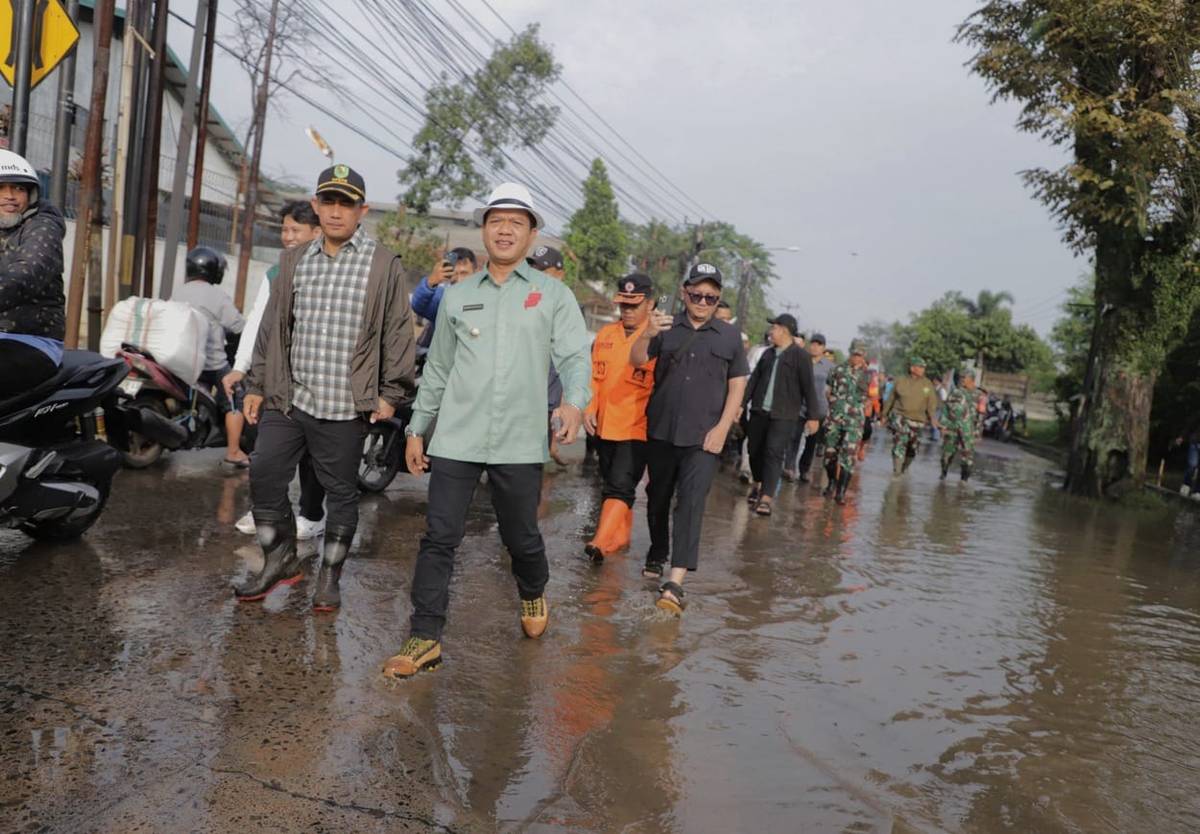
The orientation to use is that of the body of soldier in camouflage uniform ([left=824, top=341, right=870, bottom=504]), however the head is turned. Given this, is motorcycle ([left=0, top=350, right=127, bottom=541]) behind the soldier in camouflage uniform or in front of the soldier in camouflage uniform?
in front

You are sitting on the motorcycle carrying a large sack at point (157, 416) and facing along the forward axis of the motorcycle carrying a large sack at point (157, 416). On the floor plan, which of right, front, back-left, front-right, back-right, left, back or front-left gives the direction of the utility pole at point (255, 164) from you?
front-left

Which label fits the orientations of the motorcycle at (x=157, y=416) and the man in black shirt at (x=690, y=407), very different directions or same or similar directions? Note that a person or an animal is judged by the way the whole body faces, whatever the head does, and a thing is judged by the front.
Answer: very different directions

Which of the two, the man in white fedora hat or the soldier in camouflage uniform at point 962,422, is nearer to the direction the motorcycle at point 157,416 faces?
the soldier in camouflage uniform

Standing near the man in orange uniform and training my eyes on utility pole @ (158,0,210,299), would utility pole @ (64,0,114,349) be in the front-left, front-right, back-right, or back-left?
front-left

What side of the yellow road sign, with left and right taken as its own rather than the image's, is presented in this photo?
front

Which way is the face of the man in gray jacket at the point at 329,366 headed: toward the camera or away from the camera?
toward the camera

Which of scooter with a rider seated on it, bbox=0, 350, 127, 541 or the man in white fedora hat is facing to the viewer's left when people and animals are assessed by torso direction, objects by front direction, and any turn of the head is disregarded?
the scooter with a rider seated on it

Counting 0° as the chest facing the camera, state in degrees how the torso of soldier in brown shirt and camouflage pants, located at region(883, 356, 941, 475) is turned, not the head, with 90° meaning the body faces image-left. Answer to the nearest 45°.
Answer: approximately 0°

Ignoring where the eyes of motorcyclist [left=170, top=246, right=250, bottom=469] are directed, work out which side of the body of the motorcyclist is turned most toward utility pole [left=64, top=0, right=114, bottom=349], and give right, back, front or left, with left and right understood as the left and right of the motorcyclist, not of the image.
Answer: left

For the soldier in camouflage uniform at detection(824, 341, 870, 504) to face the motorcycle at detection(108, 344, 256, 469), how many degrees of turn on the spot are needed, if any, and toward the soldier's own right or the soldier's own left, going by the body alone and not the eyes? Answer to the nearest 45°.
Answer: approximately 45° to the soldier's own right

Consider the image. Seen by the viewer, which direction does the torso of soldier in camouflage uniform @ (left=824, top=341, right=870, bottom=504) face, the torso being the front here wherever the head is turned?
toward the camera

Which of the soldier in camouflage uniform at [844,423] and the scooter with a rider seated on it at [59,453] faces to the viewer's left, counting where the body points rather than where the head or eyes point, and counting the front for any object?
the scooter with a rider seated on it

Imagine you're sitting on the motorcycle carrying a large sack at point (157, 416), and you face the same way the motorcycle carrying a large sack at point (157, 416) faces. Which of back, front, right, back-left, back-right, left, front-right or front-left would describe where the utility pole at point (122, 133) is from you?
front-left
